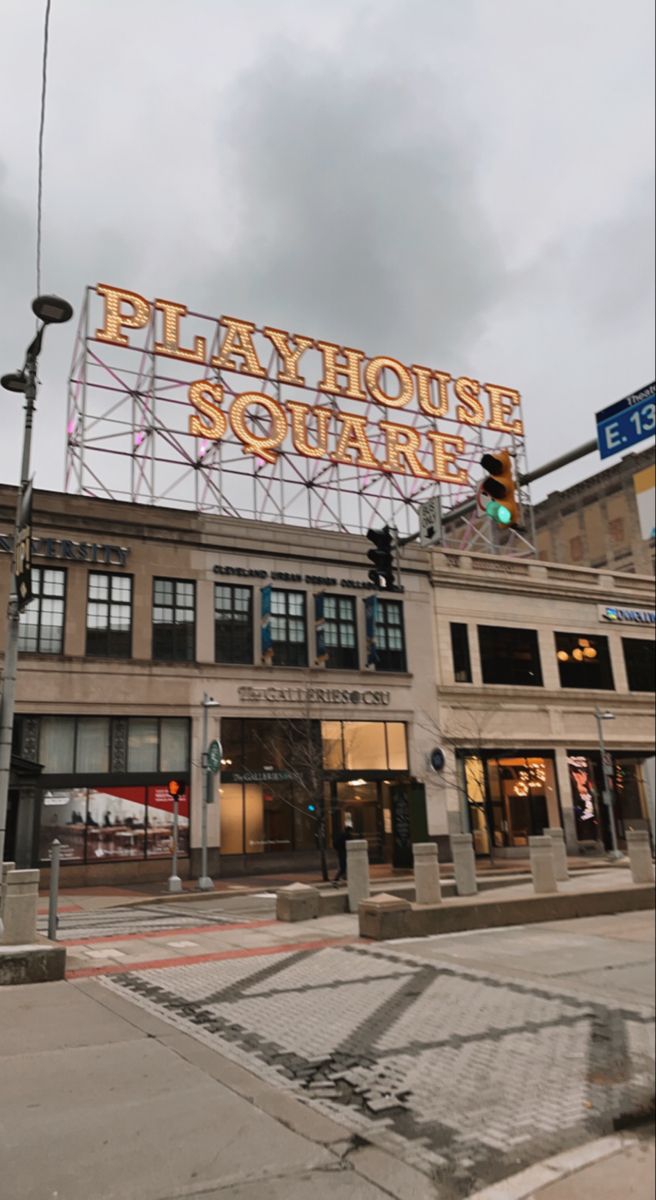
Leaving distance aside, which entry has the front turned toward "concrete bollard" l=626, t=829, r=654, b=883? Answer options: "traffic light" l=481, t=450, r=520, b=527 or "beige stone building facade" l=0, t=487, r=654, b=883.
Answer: the beige stone building facade

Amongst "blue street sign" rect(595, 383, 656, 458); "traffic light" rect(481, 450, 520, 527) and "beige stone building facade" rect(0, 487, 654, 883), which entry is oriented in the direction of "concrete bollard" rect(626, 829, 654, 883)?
the beige stone building facade

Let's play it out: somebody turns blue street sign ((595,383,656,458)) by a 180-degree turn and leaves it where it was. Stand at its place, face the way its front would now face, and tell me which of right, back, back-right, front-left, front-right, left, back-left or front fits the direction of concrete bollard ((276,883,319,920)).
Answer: left

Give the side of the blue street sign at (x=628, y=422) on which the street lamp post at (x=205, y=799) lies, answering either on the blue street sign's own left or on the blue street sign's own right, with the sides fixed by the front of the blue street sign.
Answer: on the blue street sign's own right

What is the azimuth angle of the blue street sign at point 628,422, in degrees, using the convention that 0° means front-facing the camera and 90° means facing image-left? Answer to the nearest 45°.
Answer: approximately 45°

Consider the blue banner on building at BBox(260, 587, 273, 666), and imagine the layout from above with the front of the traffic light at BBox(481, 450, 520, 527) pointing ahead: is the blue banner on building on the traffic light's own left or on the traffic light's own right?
on the traffic light's own right

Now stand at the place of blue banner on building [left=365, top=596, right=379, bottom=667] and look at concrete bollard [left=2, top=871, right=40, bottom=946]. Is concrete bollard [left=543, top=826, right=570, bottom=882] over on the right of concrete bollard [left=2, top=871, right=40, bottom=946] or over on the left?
left

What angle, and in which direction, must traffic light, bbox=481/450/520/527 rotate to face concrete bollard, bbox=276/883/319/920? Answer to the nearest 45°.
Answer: approximately 90° to its right

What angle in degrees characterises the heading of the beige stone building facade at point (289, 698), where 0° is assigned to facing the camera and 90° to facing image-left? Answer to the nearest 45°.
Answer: approximately 315°
